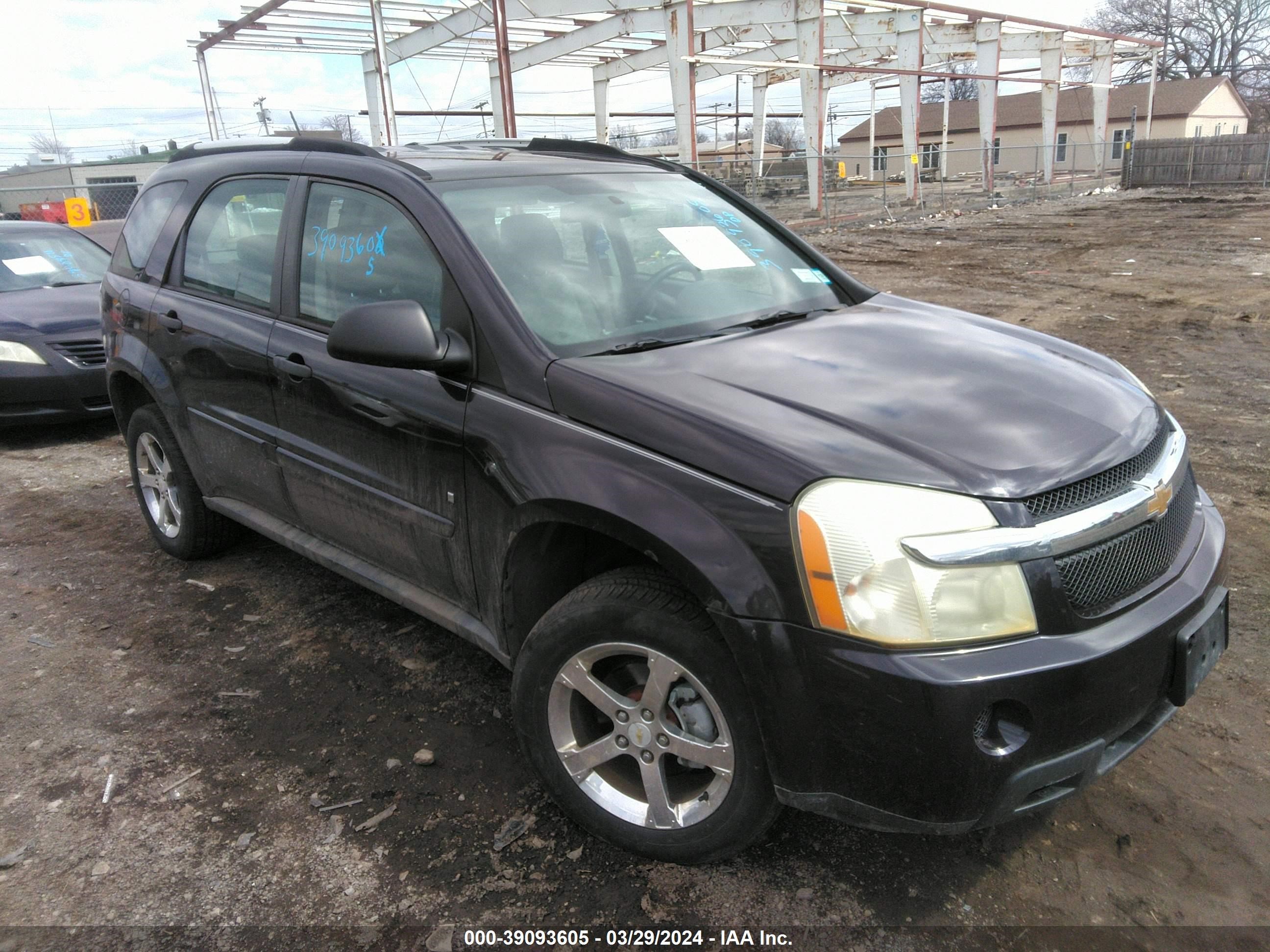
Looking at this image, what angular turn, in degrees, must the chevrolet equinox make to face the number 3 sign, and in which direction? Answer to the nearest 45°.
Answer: approximately 180°

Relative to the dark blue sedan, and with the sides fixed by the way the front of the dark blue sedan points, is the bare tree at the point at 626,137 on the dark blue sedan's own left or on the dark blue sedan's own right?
on the dark blue sedan's own left

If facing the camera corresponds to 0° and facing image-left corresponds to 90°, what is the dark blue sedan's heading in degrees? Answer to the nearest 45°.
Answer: approximately 315°

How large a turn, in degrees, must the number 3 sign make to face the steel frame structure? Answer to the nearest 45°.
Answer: approximately 90° to its left

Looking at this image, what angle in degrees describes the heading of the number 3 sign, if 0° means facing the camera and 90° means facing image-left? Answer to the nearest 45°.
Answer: approximately 0°

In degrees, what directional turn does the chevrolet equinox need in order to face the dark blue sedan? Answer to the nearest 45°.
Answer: approximately 180°

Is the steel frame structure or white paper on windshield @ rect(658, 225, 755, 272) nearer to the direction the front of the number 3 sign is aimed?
the white paper on windshield

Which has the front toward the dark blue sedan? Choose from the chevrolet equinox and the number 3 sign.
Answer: the number 3 sign

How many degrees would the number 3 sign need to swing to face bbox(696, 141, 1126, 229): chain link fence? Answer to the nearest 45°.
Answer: approximately 90° to its left
